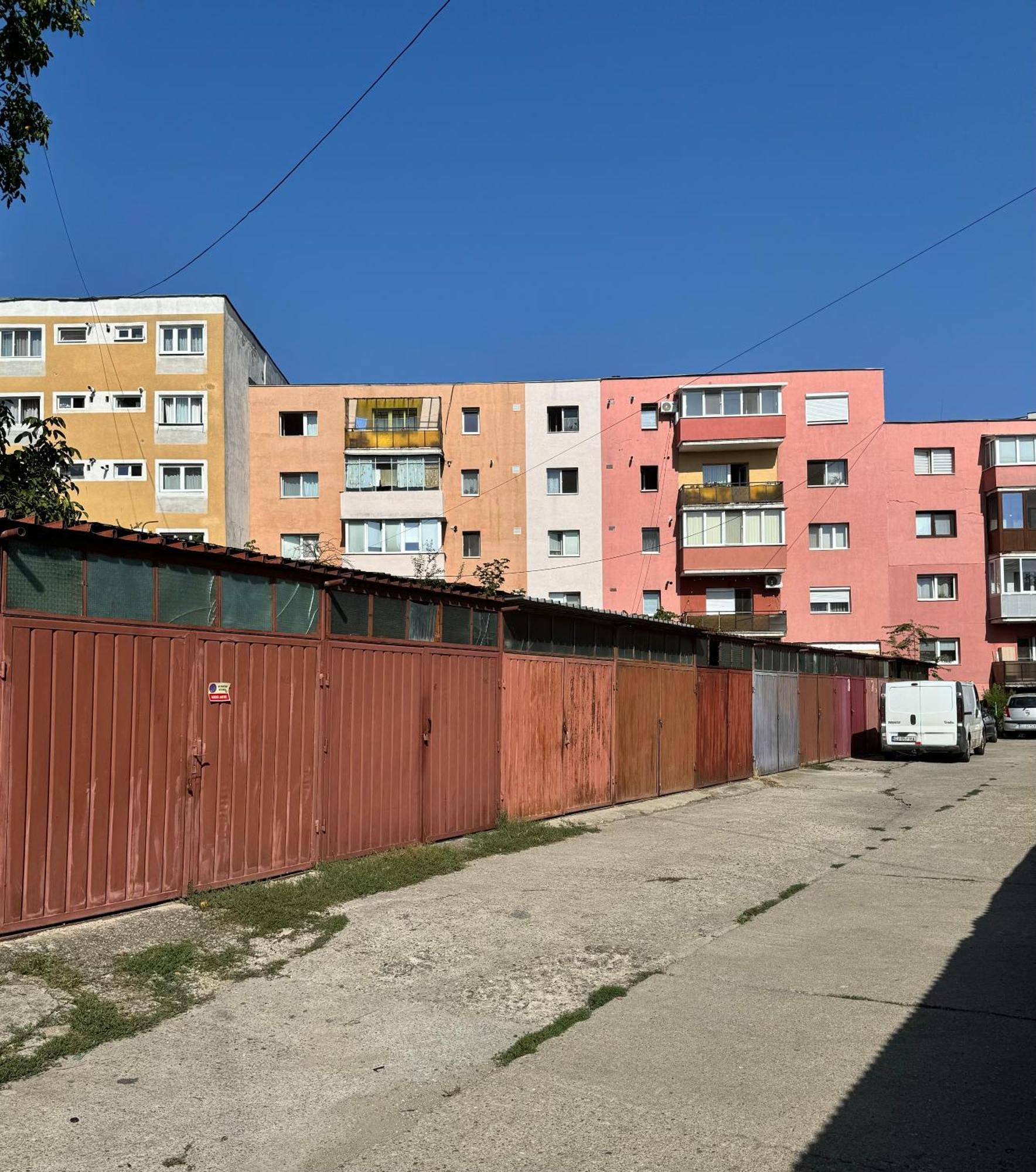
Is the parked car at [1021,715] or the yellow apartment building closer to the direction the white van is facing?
the parked car
